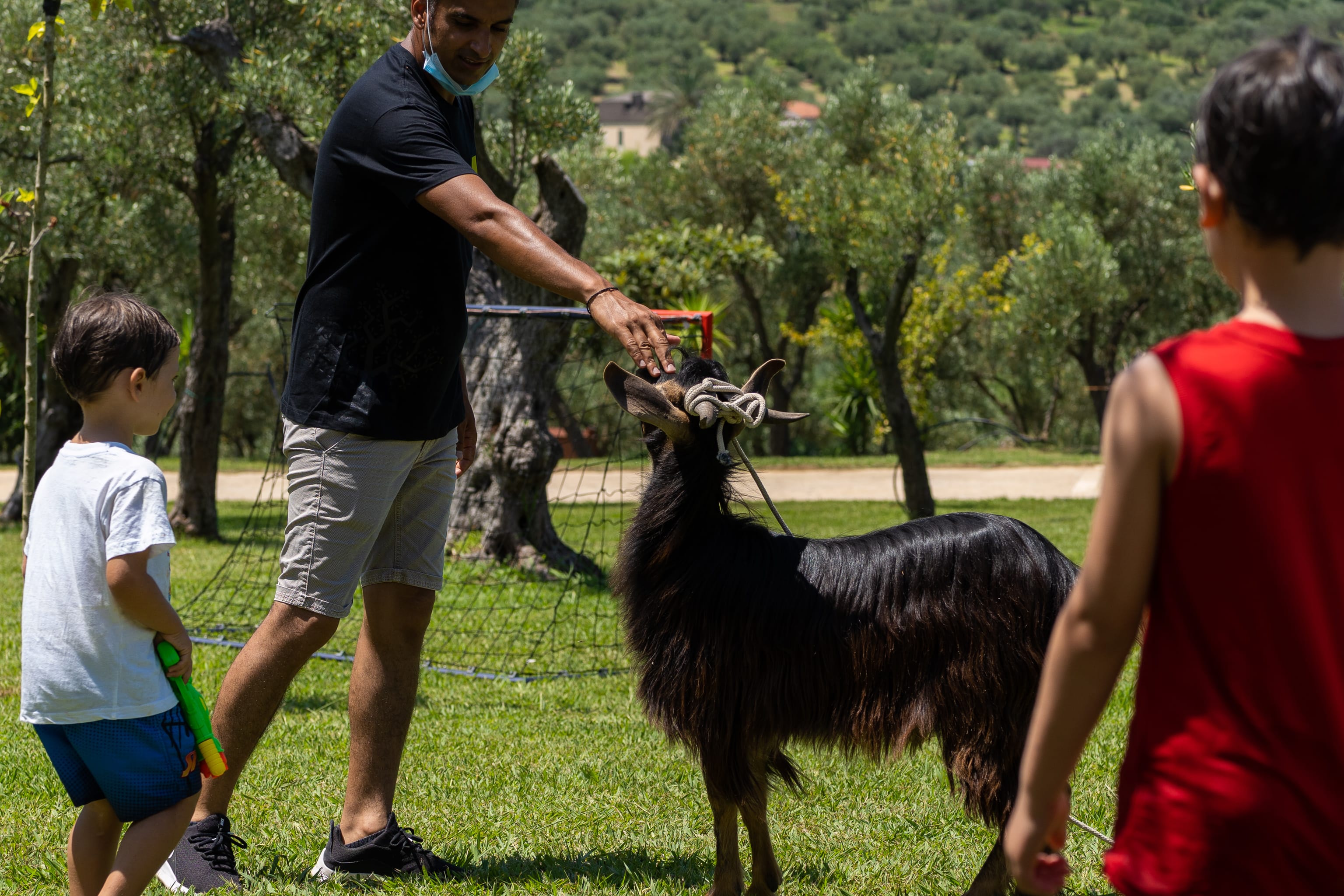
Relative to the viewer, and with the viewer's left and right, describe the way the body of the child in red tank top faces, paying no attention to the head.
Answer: facing away from the viewer

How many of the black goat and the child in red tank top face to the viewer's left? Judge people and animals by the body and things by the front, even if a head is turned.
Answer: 1

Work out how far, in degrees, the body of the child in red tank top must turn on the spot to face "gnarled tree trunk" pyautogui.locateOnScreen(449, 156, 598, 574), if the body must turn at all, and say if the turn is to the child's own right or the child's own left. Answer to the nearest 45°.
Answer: approximately 45° to the child's own left

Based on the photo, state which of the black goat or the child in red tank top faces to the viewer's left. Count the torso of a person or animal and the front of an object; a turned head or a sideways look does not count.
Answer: the black goat

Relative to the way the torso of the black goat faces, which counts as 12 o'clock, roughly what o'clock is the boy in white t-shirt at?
The boy in white t-shirt is roughly at 11 o'clock from the black goat.

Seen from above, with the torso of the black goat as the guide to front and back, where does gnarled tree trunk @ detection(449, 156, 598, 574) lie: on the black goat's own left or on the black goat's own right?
on the black goat's own right

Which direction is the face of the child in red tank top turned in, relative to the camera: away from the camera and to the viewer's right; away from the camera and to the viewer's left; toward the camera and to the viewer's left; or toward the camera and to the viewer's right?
away from the camera and to the viewer's left

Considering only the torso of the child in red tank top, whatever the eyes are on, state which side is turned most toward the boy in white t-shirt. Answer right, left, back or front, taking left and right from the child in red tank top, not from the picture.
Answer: left

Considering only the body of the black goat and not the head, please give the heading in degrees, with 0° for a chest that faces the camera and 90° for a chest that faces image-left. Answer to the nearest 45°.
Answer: approximately 90°

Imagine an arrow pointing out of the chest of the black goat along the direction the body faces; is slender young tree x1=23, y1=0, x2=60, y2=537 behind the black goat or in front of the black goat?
in front

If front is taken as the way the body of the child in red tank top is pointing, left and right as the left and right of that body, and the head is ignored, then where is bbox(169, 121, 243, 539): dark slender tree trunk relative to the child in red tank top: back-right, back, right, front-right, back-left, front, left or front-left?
front-left

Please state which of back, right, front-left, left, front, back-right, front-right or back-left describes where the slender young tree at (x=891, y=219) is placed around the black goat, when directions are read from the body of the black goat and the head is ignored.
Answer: right

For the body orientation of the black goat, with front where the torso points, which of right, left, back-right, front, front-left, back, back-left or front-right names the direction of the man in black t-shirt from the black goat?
front

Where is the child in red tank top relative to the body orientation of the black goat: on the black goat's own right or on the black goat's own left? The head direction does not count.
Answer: on the black goat's own left

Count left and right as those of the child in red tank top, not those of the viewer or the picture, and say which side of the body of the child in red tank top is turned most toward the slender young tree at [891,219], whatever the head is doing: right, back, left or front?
front

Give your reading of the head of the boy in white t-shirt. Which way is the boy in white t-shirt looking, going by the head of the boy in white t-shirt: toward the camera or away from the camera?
away from the camera
